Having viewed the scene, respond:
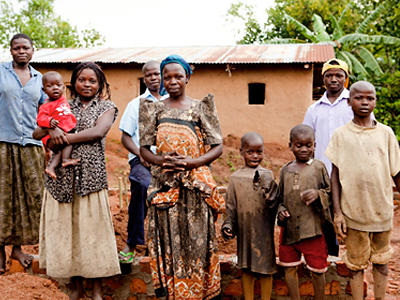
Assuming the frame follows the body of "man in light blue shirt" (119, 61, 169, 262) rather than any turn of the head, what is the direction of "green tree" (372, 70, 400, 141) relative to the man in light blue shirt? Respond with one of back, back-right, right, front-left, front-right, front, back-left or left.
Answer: back-left

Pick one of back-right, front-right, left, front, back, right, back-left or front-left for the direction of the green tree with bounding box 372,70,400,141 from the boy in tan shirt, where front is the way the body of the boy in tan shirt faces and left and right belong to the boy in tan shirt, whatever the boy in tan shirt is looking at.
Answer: back

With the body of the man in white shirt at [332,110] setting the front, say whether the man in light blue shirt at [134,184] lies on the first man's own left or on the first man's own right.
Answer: on the first man's own right
